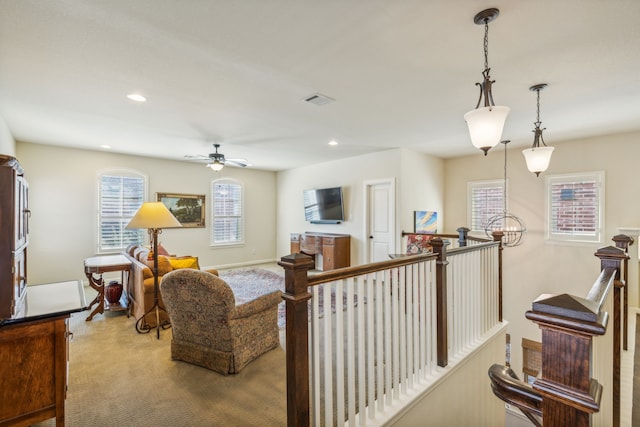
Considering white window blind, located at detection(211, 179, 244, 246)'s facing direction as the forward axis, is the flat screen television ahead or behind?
ahead

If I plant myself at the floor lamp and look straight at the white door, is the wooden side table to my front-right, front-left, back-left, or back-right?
back-left

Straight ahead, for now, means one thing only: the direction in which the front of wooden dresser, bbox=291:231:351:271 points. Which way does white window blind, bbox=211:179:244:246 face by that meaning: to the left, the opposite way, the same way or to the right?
to the left

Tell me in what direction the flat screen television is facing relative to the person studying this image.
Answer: facing the viewer and to the left of the viewer

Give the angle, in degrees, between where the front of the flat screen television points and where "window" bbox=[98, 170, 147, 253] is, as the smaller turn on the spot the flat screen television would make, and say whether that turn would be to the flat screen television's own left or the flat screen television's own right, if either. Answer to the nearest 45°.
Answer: approximately 45° to the flat screen television's own right

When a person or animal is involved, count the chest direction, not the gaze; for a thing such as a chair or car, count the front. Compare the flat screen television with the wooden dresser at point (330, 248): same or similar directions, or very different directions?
same or similar directions

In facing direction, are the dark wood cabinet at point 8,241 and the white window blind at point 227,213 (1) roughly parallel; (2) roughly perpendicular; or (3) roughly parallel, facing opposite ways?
roughly perpendicular

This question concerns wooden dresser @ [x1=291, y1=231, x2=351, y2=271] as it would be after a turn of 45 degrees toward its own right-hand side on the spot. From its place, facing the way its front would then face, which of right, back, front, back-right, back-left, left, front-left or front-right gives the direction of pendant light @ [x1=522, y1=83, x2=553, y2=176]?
back-left

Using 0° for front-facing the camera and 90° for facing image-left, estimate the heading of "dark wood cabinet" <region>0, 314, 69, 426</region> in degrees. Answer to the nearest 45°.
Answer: approximately 270°

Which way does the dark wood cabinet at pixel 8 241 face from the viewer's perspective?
to the viewer's right

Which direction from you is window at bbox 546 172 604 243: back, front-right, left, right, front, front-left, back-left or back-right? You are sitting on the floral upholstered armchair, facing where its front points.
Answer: front-right

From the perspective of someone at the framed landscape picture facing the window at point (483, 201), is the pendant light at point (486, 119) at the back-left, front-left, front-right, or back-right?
front-right

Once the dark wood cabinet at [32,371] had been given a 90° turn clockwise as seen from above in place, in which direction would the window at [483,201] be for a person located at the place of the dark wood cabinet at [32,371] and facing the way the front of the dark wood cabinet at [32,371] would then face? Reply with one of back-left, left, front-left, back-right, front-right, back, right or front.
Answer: left
